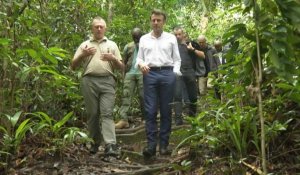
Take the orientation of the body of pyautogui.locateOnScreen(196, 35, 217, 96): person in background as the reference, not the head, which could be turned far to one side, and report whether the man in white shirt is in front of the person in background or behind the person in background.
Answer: in front

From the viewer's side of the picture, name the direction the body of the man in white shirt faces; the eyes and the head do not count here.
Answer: toward the camera

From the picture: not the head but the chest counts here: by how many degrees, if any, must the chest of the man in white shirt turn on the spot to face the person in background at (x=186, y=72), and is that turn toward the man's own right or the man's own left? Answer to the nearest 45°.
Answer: approximately 180°

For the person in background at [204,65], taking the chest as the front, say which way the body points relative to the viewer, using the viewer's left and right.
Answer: facing the viewer and to the left of the viewer

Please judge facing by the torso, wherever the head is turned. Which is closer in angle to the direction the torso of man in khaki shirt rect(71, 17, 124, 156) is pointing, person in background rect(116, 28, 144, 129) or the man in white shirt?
the man in white shirt

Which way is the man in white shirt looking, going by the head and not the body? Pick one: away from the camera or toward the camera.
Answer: toward the camera

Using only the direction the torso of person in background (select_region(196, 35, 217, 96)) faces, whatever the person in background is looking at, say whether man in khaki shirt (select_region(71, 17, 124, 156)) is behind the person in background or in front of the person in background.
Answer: in front

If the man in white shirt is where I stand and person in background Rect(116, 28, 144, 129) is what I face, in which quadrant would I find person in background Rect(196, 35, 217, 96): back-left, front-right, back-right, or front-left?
front-right

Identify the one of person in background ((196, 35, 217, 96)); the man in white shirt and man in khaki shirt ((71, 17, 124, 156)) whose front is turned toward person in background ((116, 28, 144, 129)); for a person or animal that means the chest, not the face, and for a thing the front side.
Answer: person in background ((196, 35, 217, 96))

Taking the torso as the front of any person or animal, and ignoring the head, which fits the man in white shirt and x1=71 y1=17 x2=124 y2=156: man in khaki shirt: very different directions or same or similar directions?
same or similar directions

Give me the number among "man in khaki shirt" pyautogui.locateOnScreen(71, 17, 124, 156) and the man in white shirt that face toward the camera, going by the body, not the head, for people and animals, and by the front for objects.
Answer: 2

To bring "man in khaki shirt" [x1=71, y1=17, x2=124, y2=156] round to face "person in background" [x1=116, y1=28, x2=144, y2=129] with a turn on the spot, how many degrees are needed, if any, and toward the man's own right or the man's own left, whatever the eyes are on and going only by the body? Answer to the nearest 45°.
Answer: approximately 180°
